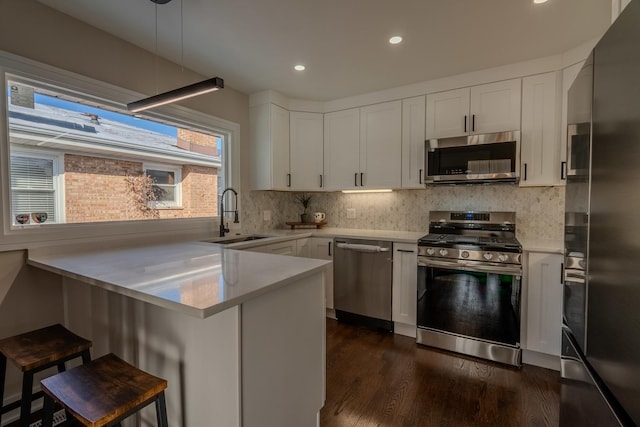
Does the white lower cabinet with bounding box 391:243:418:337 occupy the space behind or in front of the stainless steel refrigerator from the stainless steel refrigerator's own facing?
in front

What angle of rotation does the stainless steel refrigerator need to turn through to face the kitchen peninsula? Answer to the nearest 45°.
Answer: approximately 45° to its left

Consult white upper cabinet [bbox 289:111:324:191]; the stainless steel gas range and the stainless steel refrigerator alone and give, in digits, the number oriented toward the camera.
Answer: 2

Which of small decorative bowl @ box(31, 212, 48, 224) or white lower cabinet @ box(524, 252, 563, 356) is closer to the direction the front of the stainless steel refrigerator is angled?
the small decorative bowl

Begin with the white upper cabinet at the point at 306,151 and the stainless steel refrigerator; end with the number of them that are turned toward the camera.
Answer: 1

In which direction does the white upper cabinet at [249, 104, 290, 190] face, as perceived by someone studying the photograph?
facing the viewer and to the right of the viewer

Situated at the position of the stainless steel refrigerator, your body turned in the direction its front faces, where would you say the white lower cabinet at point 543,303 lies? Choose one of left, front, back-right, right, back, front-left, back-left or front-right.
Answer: right

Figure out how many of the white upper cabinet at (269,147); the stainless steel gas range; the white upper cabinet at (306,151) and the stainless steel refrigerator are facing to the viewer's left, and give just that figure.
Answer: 1

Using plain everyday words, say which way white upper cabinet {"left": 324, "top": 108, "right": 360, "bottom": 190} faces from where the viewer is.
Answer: facing the viewer and to the left of the viewer

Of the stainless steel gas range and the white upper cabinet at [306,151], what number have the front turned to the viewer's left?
0

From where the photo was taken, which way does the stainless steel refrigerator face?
to the viewer's left

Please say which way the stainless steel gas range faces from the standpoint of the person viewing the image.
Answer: facing the viewer

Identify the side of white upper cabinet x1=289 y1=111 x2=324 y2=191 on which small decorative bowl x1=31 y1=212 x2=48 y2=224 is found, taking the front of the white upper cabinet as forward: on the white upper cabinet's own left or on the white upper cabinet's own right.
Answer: on the white upper cabinet's own right

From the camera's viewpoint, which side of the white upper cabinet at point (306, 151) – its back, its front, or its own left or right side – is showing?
front
